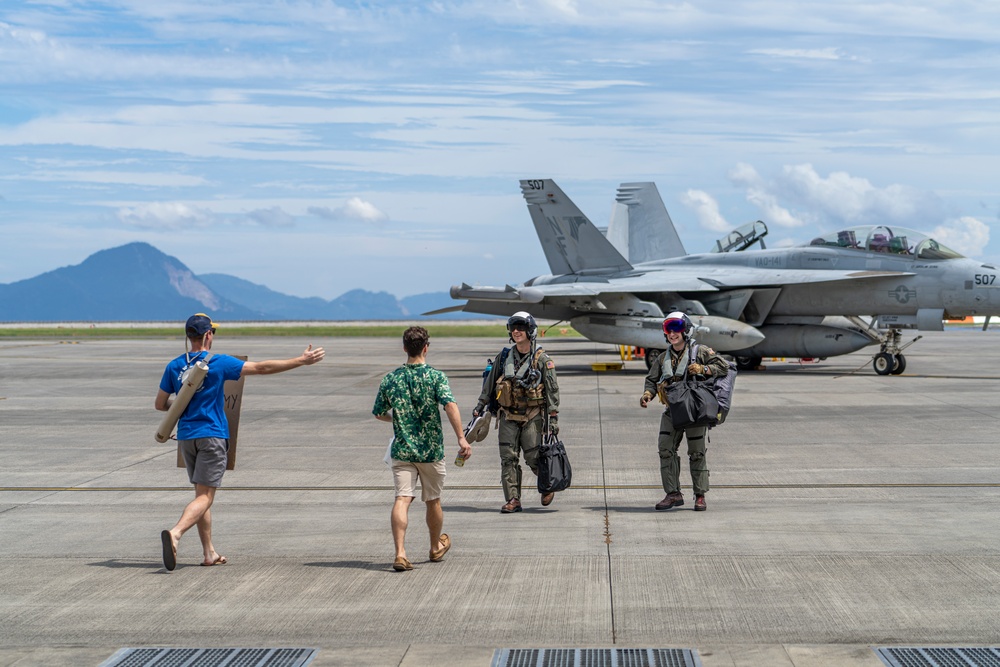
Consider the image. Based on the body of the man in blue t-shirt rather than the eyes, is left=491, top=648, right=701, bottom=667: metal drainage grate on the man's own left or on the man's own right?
on the man's own right

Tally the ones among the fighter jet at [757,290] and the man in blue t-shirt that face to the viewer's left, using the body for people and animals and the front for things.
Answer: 0

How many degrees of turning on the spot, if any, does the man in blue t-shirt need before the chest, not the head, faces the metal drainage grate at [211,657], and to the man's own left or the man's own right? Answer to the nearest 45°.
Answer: approximately 135° to the man's own right

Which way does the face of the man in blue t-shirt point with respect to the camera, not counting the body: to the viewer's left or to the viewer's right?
to the viewer's right

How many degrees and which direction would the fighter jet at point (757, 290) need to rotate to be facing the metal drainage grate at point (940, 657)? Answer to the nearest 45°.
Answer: approximately 45° to its right

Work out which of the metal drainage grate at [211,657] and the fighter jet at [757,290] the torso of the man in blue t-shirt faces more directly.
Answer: the fighter jet

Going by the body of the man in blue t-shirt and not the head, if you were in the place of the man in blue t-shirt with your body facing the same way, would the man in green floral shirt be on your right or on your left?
on your right

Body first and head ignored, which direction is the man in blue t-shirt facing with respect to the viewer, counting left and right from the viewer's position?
facing away from the viewer and to the right of the viewer

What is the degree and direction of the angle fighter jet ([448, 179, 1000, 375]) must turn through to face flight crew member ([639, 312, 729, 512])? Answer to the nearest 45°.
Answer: approximately 45° to its right

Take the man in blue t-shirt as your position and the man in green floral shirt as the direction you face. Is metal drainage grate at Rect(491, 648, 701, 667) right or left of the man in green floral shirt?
right
